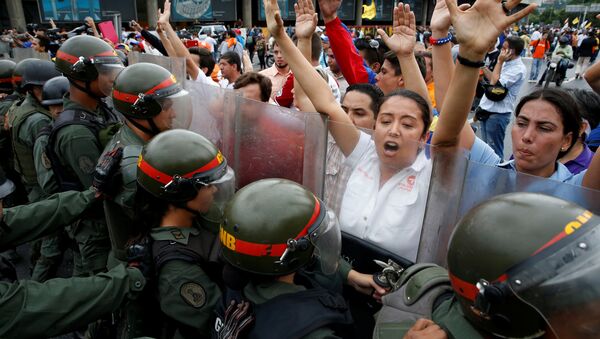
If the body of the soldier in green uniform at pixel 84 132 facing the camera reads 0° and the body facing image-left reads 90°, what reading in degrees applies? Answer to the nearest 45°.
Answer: approximately 270°

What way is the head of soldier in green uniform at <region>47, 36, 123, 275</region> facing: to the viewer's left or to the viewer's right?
to the viewer's right

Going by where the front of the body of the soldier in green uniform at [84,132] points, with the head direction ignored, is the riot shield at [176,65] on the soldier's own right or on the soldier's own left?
on the soldier's own left
